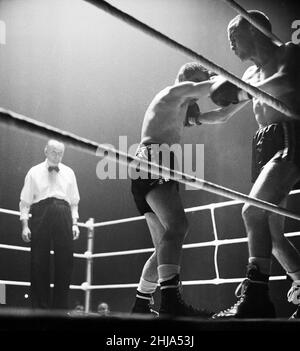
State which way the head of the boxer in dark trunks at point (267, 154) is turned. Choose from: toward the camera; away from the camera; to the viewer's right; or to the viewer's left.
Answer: to the viewer's left

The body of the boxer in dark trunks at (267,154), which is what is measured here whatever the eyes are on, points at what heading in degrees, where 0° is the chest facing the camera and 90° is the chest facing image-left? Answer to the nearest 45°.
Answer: approximately 90°
